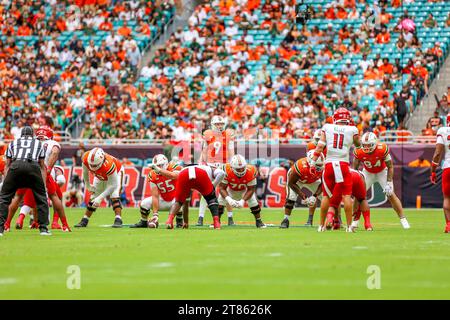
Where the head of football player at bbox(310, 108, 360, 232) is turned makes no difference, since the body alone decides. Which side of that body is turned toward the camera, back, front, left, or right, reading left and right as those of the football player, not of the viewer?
back

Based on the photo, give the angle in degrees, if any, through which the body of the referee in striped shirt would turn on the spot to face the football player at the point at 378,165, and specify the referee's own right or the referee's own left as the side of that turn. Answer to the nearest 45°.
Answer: approximately 90° to the referee's own right

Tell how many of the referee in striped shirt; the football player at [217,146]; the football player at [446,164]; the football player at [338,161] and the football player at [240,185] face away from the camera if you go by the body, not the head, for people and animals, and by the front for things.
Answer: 3

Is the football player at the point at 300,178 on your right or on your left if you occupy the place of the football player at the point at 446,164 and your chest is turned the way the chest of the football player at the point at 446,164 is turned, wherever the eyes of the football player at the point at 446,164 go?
on your left

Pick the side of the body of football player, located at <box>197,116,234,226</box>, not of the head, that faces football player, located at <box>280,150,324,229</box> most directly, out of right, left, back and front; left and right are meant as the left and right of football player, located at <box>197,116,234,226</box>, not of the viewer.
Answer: front

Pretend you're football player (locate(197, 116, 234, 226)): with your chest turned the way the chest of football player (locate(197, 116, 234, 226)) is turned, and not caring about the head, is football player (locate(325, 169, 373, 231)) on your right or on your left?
on your left

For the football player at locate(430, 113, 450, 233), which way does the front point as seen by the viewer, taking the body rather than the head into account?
away from the camera

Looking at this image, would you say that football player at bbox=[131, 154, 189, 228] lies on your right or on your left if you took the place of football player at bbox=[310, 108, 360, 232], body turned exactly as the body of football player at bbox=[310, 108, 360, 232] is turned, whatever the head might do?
on your left

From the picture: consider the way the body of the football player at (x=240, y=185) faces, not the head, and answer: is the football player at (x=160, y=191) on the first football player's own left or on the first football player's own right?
on the first football player's own right

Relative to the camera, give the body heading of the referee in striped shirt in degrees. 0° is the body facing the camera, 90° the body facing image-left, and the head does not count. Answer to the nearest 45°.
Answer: approximately 180°

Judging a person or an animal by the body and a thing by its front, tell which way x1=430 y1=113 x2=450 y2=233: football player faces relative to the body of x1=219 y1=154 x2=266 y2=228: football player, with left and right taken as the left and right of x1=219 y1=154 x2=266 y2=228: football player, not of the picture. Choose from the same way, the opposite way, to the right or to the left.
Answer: the opposite way

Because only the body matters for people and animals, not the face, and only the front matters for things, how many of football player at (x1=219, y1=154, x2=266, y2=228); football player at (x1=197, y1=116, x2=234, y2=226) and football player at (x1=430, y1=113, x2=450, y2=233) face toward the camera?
2
